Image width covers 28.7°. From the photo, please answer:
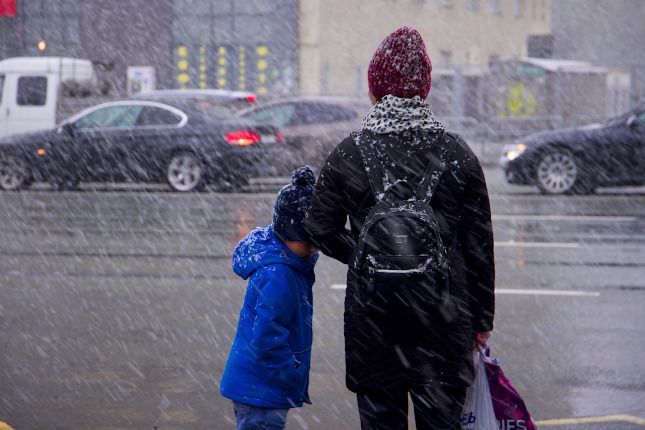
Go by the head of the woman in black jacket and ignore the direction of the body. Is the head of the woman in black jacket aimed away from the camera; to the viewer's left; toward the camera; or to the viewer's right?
away from the camera

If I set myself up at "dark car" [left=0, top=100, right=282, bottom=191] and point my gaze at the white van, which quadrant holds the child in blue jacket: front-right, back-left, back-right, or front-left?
back-left

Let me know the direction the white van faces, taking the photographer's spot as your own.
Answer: facing to the left of the viewer

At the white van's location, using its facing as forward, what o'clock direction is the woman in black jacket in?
The woman in black jacket is roughly at 9 o'clock from the white van.

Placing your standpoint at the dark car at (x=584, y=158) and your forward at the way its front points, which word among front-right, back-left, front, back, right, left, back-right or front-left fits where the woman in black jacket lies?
left

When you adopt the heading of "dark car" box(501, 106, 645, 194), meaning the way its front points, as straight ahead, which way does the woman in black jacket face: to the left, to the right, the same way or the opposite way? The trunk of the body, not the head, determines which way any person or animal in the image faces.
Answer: to the right

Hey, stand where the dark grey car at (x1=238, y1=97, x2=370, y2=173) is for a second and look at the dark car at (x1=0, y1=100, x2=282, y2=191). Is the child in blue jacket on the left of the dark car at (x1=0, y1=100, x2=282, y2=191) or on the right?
left

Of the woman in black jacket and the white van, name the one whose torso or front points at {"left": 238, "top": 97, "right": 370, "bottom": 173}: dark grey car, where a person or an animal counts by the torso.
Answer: the woman in black jacket

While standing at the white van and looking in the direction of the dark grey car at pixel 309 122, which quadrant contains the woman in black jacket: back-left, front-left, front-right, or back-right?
front-right

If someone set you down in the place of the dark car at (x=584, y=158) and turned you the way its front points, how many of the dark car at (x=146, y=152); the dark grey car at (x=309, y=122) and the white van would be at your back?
0

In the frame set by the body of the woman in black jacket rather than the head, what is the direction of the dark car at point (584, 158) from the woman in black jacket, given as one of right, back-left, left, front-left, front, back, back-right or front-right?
front

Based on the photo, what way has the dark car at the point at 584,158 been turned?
to the viewer's left

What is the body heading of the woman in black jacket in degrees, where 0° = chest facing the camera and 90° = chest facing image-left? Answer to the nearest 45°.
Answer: approximately 180°
